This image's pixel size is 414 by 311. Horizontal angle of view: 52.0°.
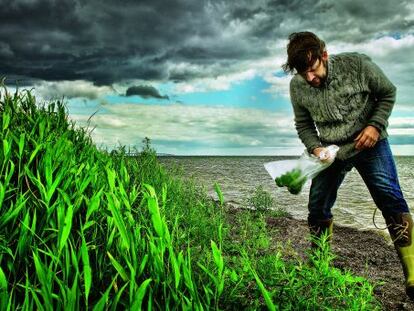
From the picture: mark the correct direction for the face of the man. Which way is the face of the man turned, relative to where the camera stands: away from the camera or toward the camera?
toward the camera

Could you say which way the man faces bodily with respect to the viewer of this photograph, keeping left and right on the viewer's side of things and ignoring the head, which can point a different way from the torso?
facing the viewer and to the left of the viewer
